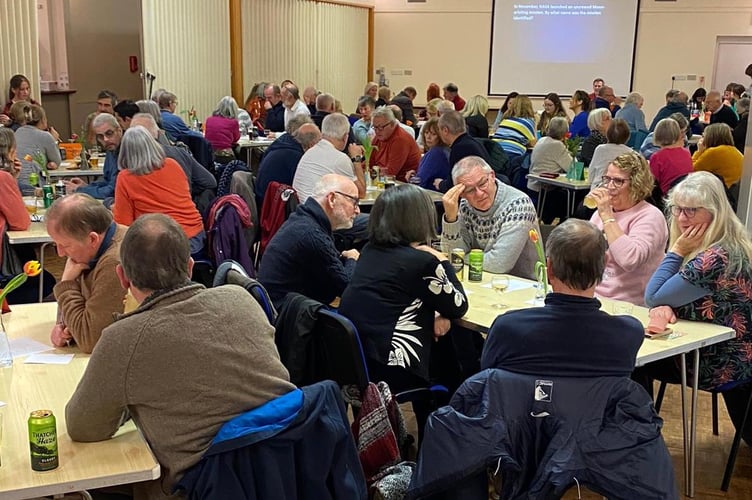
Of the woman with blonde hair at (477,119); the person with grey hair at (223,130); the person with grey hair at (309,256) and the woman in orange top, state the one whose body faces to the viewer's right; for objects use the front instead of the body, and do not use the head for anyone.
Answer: the person with grey hair at (309,256)

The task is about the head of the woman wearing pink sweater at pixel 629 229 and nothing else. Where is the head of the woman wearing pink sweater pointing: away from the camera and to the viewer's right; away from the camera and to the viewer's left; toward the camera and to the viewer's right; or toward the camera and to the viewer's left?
toward the camera and to the viewer's left

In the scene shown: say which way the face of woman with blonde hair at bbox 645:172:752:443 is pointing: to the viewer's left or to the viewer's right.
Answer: to the viewer's left

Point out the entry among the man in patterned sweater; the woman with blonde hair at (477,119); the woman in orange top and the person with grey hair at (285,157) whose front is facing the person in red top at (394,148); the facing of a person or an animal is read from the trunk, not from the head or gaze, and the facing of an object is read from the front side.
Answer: the person with grey hair

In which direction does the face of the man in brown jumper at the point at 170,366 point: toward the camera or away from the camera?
away from the camera

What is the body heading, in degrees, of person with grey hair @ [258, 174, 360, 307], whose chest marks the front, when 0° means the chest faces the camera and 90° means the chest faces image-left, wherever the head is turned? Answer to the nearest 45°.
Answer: approximately 270°

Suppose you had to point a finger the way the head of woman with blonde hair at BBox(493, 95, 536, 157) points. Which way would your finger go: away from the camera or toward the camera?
away from the camera

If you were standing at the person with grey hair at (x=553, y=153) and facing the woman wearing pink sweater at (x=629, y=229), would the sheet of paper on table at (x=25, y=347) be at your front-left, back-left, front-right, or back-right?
front-right

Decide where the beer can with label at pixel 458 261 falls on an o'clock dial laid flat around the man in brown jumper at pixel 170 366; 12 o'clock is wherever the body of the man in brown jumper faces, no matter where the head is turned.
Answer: The beer can with label is roughly at 3 o'clock from the man in brown jumper.

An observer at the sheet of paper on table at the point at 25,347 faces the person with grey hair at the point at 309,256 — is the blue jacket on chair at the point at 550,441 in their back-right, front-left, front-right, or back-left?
front-right

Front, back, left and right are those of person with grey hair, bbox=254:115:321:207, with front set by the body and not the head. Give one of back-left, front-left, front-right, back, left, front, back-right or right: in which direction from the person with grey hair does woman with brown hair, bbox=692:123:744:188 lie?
front-right

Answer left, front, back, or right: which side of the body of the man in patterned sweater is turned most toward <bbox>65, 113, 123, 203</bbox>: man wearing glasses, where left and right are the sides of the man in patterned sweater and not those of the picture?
right

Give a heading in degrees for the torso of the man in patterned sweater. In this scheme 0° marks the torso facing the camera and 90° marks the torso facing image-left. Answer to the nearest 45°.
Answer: approximately 45°

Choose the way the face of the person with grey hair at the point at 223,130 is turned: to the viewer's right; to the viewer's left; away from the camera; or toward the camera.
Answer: away from the camera
